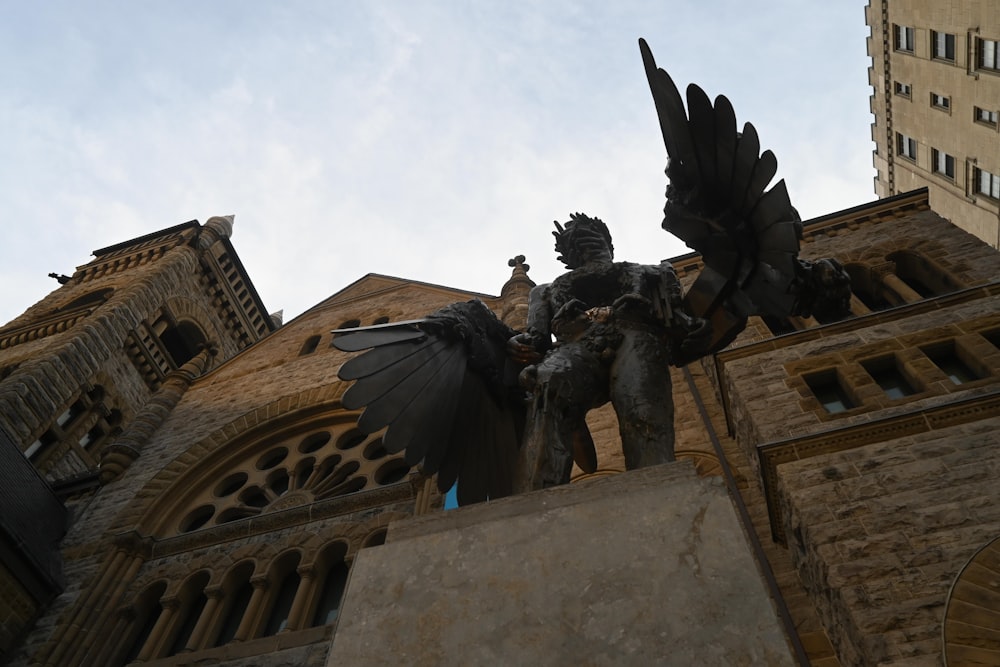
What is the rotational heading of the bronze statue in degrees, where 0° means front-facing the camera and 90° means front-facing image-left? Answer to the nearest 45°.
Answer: approximately 0°

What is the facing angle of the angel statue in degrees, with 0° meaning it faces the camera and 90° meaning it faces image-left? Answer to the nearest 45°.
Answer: approximately 0°

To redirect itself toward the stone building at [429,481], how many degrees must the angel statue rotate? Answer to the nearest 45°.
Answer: approximately 135° to its right
